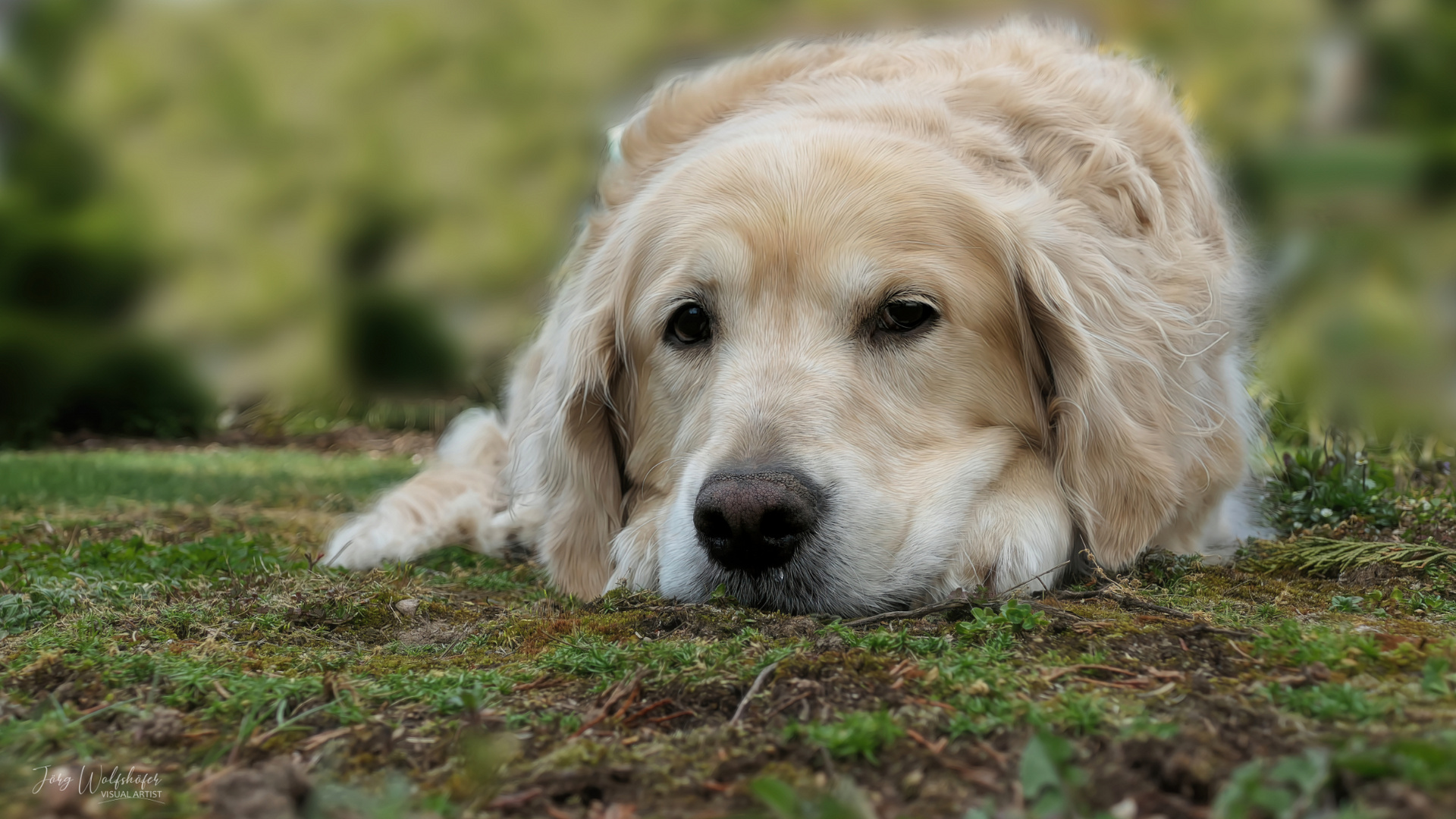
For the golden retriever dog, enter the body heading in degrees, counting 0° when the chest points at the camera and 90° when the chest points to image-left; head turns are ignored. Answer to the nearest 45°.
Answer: approximately 0°

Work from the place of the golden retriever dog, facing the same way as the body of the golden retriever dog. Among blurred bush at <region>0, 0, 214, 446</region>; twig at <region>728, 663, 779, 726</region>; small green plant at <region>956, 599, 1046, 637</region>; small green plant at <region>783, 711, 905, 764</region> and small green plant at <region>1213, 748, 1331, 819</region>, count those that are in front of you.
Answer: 4

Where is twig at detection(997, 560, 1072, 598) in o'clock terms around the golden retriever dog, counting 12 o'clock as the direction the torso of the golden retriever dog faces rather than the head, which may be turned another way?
The twig is roughly at 11 o'clock from the golden retriever dog.

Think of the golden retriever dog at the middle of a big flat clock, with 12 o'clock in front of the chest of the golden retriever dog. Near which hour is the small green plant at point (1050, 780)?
The small green plant is roughly at 12 o'clock from the golden retriever dog.

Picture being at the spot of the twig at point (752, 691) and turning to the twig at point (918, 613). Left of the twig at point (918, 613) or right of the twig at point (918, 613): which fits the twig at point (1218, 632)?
right
